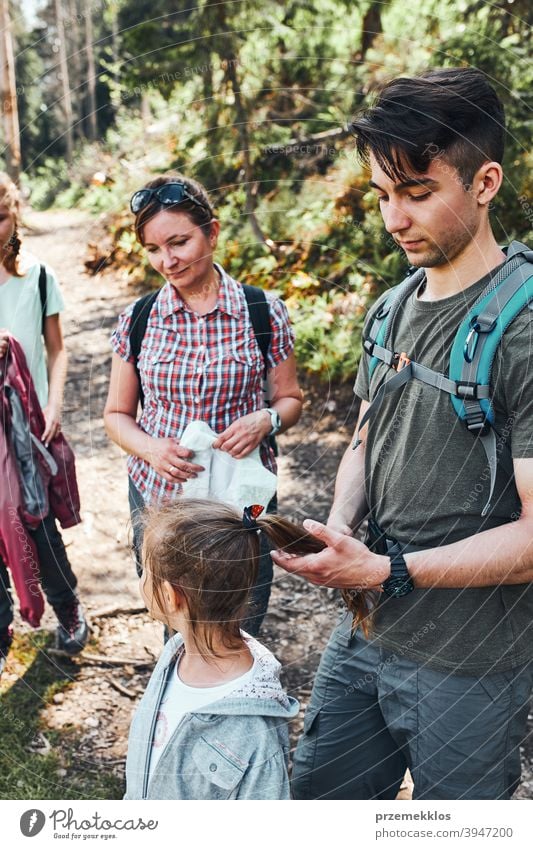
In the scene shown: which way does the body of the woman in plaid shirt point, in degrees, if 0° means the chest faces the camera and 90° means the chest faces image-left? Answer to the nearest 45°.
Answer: approximately 0°

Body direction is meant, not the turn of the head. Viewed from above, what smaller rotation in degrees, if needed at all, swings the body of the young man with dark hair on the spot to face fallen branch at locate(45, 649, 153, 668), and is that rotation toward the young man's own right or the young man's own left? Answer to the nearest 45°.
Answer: approximately 90° to the young man's own right

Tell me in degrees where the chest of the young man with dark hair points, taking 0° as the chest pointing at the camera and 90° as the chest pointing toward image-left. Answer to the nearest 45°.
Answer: approximately 45°

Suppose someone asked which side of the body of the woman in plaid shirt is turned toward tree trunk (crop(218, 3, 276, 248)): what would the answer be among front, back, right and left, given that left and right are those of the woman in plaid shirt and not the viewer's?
back

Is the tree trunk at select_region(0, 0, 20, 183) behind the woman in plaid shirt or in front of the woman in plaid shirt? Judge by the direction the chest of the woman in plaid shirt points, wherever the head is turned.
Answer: behind

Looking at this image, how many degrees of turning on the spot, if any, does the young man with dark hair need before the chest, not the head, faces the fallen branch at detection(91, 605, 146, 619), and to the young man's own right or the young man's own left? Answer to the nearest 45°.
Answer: approximately 90° to the young man's own right
